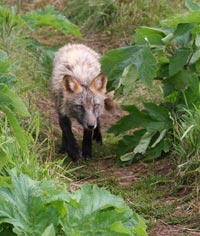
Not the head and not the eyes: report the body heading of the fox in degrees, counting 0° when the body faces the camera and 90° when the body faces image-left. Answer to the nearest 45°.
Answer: approximately 0°

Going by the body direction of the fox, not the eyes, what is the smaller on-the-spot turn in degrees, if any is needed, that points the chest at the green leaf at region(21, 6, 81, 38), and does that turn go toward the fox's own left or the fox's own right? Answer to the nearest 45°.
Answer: approximately 180°

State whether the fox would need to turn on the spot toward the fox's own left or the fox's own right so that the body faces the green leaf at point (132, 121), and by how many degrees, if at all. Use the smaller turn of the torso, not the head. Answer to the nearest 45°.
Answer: approximately 45° to the fox's own left

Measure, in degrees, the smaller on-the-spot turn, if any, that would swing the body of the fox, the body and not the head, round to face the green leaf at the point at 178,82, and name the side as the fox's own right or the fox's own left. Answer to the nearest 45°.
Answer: approximately 45° to the fox's own left

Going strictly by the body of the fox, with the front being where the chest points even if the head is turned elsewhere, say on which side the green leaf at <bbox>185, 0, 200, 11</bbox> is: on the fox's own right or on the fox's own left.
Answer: on the fox's own left
